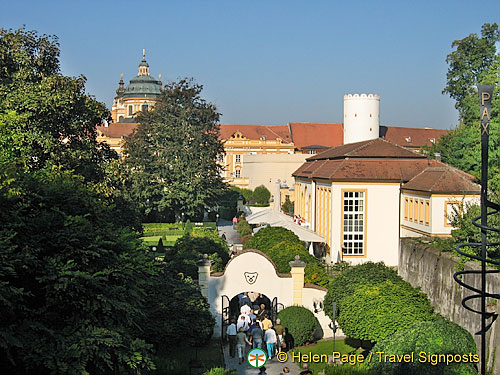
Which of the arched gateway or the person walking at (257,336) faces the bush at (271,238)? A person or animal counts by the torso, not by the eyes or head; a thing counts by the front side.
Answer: the person walking

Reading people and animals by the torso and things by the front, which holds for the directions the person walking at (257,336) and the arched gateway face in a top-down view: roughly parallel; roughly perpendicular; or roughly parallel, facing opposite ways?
roughly parallel, facing opposite ways

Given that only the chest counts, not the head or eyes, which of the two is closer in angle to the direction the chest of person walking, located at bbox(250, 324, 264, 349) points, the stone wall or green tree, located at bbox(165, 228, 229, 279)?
the green tree

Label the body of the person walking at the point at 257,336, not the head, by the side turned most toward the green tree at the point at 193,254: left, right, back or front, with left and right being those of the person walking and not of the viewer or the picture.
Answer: front

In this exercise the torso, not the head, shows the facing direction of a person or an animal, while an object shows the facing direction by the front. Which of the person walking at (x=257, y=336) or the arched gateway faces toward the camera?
the arched gateway

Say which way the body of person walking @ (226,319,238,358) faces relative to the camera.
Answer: away from the camera

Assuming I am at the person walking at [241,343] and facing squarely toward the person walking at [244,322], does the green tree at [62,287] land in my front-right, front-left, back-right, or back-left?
back-left

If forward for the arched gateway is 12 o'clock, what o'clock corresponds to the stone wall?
The stone wall is roughly at 10 o'clock from the arched gateway.

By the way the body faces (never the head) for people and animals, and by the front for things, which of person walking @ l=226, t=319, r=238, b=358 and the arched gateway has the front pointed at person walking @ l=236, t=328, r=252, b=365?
the arched gateway

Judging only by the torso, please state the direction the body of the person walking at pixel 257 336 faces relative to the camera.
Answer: away from the camera

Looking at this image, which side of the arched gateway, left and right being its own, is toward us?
front

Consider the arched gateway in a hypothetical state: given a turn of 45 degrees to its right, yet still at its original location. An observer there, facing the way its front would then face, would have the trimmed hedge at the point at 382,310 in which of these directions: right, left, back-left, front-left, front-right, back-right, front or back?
left

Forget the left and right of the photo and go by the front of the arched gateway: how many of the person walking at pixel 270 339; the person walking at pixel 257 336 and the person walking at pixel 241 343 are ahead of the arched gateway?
3

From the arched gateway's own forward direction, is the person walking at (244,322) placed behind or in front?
in front

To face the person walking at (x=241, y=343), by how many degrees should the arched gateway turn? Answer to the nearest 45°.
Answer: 0° — it already faces them

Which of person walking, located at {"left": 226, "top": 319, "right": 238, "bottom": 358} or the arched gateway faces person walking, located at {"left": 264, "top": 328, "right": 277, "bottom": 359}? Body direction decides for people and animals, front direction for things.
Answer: the arched gateway

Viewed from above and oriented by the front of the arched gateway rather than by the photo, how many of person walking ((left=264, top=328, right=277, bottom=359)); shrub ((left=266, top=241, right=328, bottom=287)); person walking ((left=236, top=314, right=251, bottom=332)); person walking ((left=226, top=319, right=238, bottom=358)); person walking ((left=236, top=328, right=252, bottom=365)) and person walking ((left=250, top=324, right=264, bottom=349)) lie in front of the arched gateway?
5

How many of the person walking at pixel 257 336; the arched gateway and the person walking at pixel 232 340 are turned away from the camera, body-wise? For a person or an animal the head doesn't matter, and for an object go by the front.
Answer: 2
